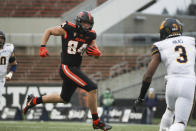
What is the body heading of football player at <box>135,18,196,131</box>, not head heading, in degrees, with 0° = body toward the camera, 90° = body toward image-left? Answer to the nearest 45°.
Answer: approximately 135°

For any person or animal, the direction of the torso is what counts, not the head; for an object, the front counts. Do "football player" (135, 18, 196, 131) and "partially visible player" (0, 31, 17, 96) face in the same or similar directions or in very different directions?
very different directions

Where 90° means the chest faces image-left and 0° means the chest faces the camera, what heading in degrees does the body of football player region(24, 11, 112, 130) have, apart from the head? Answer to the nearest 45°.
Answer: approximately 315°

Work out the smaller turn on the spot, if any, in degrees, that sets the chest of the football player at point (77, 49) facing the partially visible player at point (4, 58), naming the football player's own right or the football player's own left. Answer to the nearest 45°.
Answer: approximately 180°

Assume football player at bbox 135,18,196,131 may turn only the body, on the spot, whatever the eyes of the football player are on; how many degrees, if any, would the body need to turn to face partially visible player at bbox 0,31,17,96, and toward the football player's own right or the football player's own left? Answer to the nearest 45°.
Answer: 0° — they already face them

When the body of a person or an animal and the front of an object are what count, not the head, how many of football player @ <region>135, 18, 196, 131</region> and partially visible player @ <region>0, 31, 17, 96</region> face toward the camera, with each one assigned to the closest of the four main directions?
1

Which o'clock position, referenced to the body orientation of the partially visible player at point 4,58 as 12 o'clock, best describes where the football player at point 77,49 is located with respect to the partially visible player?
The football player is roughly at 11 o'clock from the partially visible player.

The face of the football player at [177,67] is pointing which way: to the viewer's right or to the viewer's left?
to the viewer's left
